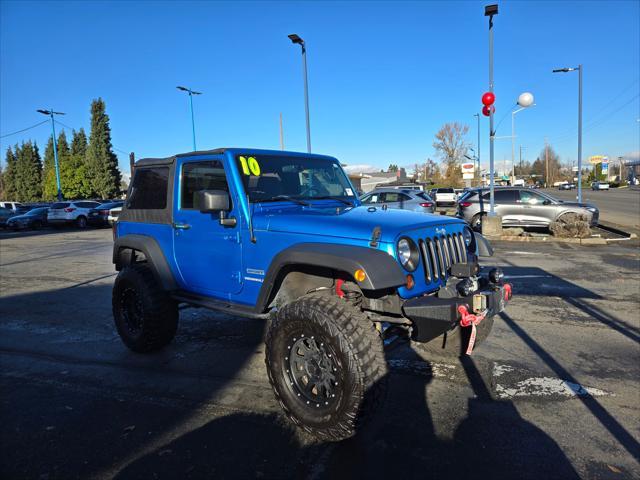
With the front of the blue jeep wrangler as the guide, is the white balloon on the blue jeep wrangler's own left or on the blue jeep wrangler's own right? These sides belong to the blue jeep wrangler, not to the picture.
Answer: on the blue jeep wrangler's own left

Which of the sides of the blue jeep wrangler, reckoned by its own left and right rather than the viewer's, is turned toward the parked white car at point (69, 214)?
back

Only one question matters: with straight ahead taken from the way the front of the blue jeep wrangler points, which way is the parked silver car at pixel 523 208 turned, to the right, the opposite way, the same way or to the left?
the same way

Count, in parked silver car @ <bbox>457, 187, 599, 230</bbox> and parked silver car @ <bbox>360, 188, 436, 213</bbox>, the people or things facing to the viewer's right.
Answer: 1

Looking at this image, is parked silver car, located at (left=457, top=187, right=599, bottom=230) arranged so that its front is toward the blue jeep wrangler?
no

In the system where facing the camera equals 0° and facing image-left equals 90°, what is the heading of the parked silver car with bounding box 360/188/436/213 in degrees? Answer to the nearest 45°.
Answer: approximately 135°

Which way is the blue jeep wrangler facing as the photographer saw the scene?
facing the viewer and to the right of the viewer

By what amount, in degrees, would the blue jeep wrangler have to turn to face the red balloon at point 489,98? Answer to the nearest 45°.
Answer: approximately 90° to its left

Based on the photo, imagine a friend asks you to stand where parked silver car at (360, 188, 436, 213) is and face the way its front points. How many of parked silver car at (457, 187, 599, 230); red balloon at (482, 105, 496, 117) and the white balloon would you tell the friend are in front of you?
0

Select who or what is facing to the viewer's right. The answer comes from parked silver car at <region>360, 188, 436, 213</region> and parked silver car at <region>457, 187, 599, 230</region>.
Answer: parked silver car at <region>457, 187, 599, 230</region>

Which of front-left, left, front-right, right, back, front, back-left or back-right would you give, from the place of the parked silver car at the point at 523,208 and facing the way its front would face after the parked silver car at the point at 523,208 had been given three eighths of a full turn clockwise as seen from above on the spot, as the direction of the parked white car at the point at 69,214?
front-right

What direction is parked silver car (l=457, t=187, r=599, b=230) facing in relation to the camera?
to the viewer's right

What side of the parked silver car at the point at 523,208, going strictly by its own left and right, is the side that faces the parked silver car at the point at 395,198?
back

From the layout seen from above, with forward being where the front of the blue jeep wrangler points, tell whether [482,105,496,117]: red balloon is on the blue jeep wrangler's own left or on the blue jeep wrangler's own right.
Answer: on the blue jeep wrangler's own left
